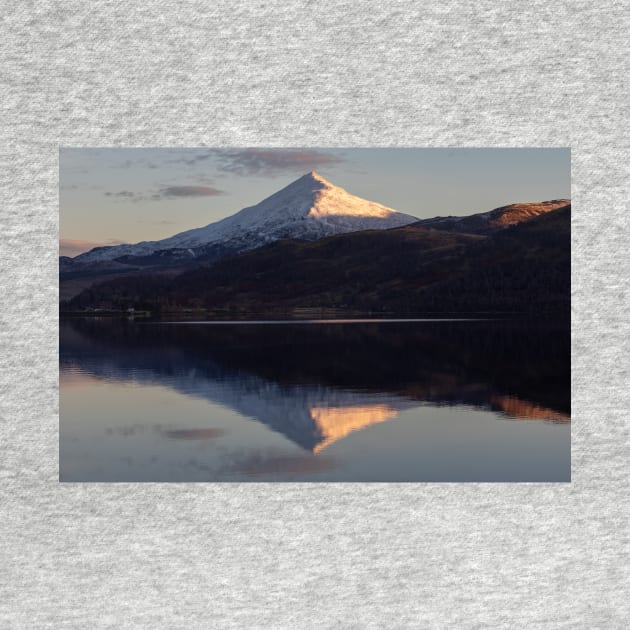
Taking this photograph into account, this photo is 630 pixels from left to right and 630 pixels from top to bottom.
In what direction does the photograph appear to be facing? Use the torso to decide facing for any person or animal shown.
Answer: toward the camera
